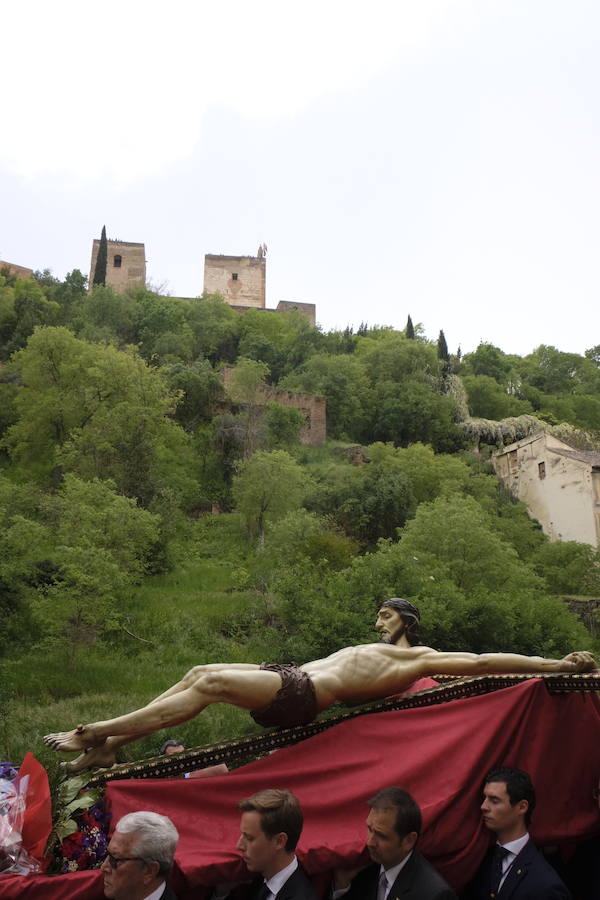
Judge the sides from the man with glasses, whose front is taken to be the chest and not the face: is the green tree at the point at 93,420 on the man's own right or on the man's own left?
on the man's own right

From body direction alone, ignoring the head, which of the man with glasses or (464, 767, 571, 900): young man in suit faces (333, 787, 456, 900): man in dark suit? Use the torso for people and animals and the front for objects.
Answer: the young man in suit

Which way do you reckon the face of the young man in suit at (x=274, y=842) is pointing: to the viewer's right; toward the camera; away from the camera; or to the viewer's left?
to the viewer's left

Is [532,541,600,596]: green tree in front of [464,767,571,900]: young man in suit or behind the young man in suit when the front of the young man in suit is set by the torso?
behind

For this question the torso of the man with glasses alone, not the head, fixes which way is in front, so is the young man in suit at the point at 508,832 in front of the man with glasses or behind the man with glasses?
behind

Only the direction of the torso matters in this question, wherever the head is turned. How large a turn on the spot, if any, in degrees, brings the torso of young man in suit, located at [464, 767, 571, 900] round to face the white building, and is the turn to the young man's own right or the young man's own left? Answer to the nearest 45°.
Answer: approximately 135° to the young man's own right

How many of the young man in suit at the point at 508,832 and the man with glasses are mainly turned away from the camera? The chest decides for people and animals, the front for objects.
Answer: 0
